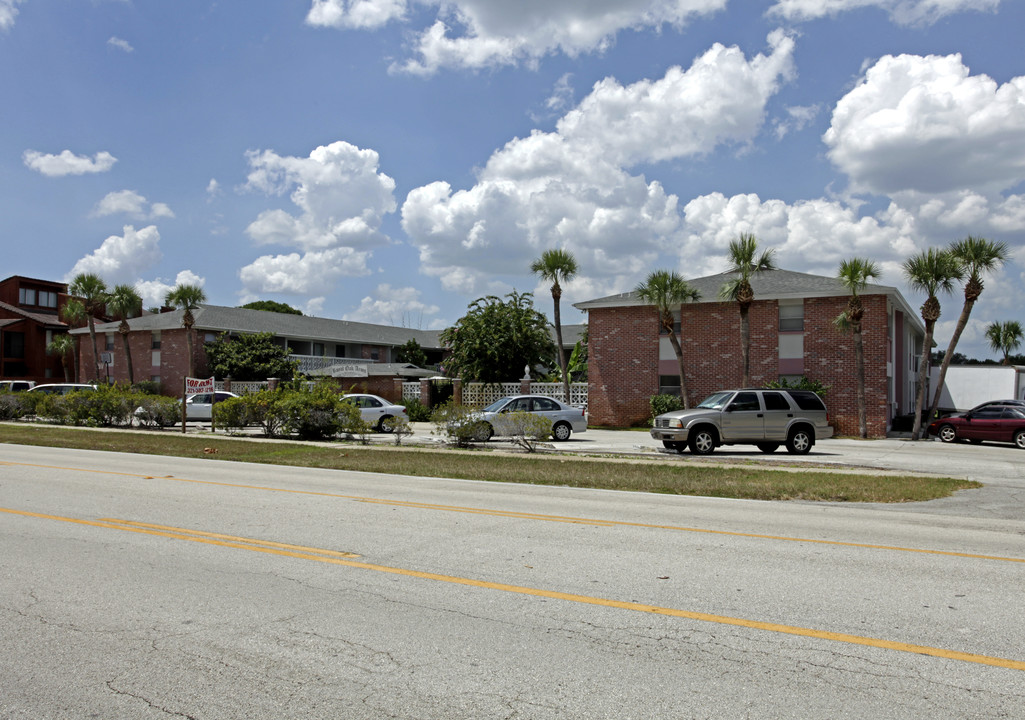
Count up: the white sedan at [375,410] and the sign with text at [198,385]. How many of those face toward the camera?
1

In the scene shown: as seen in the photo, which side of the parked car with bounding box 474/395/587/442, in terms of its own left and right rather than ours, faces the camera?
left

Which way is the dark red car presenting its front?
to the viewer's left

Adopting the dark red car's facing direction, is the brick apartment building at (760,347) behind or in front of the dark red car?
in front

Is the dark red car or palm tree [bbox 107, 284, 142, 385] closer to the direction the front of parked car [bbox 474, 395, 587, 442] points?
the palm tree

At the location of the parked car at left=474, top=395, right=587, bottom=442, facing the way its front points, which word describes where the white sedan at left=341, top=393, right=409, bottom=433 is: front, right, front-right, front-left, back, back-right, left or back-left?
front-right

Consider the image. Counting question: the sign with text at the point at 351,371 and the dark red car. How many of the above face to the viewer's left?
1
